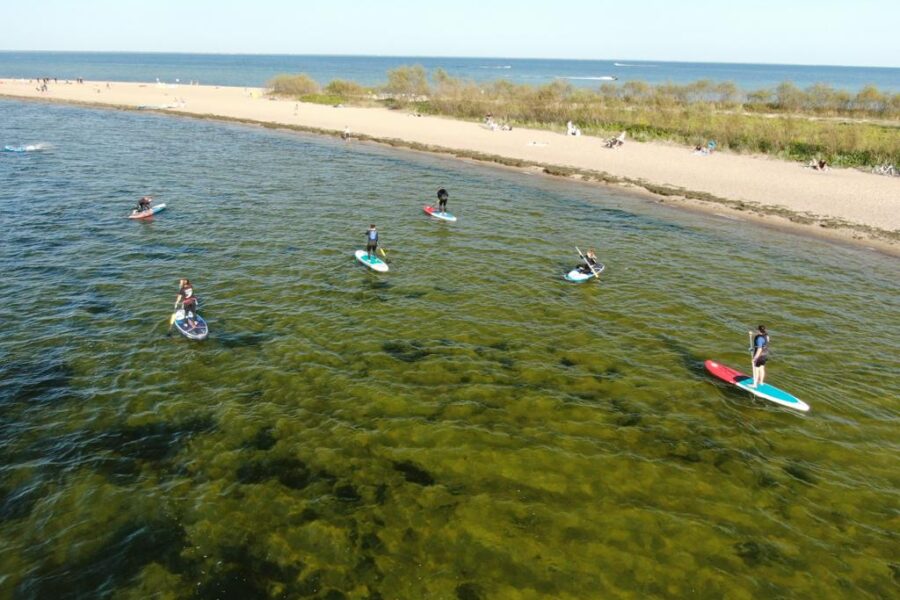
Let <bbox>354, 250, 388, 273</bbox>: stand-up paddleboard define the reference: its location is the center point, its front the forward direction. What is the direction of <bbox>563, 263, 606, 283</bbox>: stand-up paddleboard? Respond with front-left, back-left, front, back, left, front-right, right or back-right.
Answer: back-right

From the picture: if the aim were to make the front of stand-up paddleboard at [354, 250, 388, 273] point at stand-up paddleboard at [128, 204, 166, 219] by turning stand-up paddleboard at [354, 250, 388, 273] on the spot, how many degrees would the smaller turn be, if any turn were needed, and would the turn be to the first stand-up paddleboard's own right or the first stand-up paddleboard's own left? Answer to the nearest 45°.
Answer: approximately 45° to the first stand-up paddleboard's own left

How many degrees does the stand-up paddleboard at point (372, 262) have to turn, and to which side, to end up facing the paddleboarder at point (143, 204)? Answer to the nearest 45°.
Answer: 0° — it already faces them
